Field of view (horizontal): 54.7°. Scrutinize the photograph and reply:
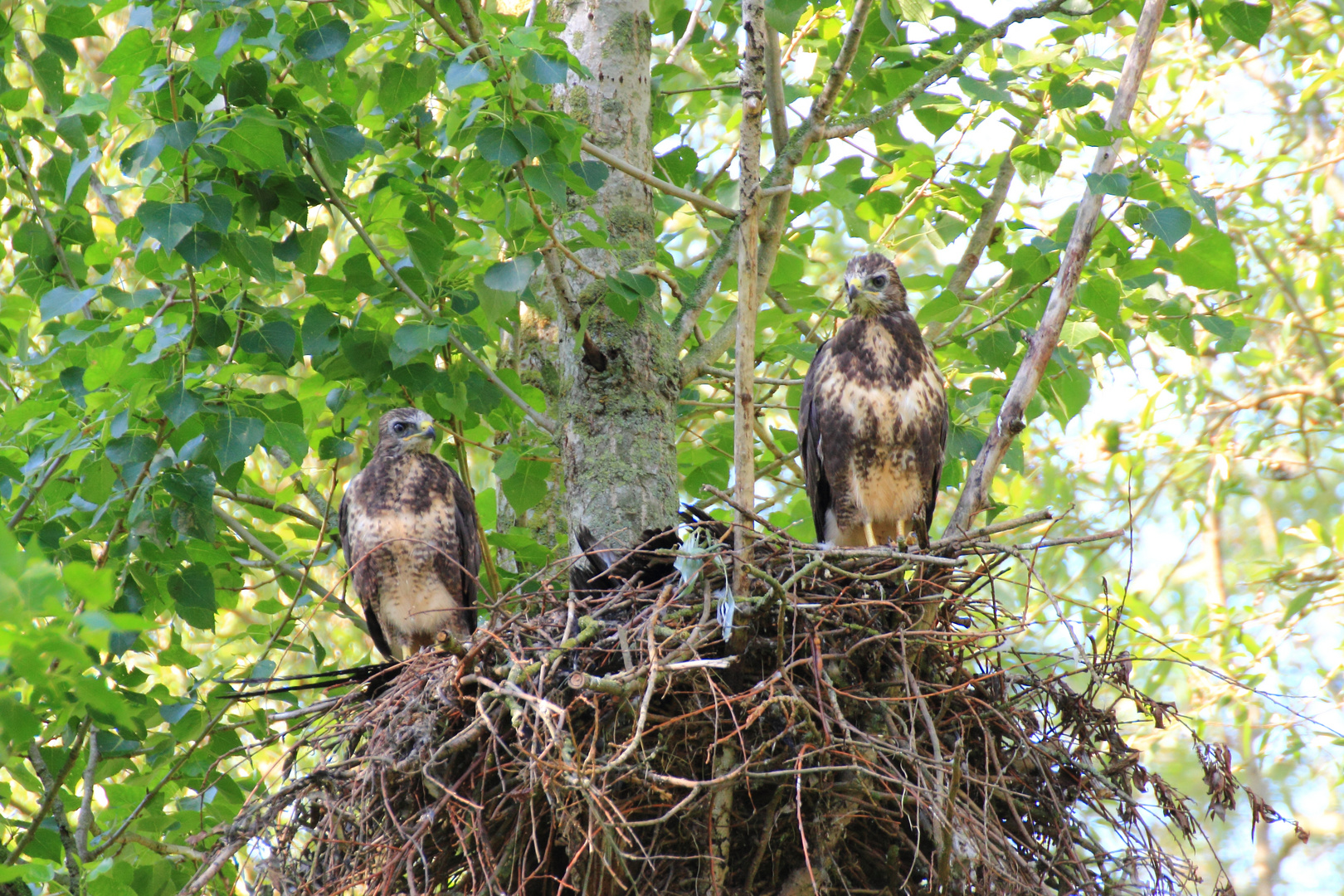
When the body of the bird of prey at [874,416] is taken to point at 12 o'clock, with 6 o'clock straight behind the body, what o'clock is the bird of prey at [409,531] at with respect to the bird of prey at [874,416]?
the bird of prey at [409,531] is roughly at 3 o'clock from the bird of prey at [874,416].

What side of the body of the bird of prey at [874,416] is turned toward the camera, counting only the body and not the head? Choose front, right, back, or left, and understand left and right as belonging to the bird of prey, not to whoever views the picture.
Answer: front

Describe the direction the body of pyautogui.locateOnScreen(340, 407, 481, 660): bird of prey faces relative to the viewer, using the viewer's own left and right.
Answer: facing the viewer

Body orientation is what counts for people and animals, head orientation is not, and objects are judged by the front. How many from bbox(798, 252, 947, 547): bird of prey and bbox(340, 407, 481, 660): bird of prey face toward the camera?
2

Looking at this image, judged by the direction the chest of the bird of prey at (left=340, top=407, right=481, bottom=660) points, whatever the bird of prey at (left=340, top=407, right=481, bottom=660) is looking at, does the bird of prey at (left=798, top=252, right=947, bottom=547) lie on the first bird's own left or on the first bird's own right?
on the first bird's own left

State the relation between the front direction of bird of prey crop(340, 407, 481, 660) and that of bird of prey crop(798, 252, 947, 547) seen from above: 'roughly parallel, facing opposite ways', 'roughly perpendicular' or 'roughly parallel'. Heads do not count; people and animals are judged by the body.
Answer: roughly parallel
